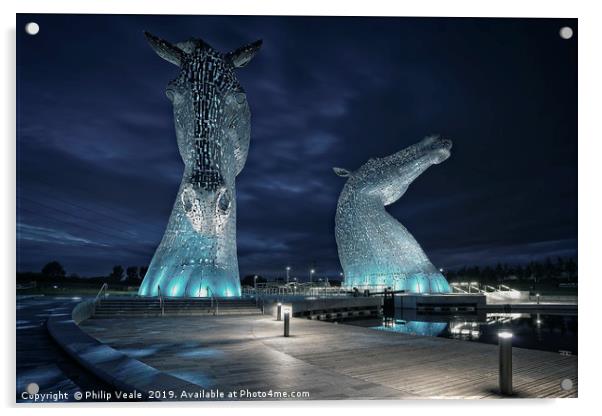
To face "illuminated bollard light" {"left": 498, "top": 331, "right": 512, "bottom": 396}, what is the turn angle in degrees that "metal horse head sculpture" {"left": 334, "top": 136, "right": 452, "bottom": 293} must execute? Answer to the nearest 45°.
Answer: approximately 90° to its right

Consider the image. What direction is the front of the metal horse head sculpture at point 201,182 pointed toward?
toward the camera

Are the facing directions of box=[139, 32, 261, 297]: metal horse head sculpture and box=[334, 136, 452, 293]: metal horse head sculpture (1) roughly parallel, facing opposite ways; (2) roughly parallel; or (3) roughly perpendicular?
roughly perpendicular

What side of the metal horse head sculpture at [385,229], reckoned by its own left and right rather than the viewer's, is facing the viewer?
right

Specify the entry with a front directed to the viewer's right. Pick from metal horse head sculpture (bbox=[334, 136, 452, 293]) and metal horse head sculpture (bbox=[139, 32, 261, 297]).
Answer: metal horse head sculpture (bbox=[334, 136, 452, 293])

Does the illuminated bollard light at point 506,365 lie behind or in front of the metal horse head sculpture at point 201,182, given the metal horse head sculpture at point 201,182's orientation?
in front

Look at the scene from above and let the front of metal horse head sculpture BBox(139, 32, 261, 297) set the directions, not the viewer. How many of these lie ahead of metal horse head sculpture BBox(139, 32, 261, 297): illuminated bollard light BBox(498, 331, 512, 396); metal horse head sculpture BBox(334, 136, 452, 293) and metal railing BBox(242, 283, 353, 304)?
1

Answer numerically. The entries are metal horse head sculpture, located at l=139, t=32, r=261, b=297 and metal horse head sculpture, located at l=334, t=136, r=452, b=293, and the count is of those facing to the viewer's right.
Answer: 1
